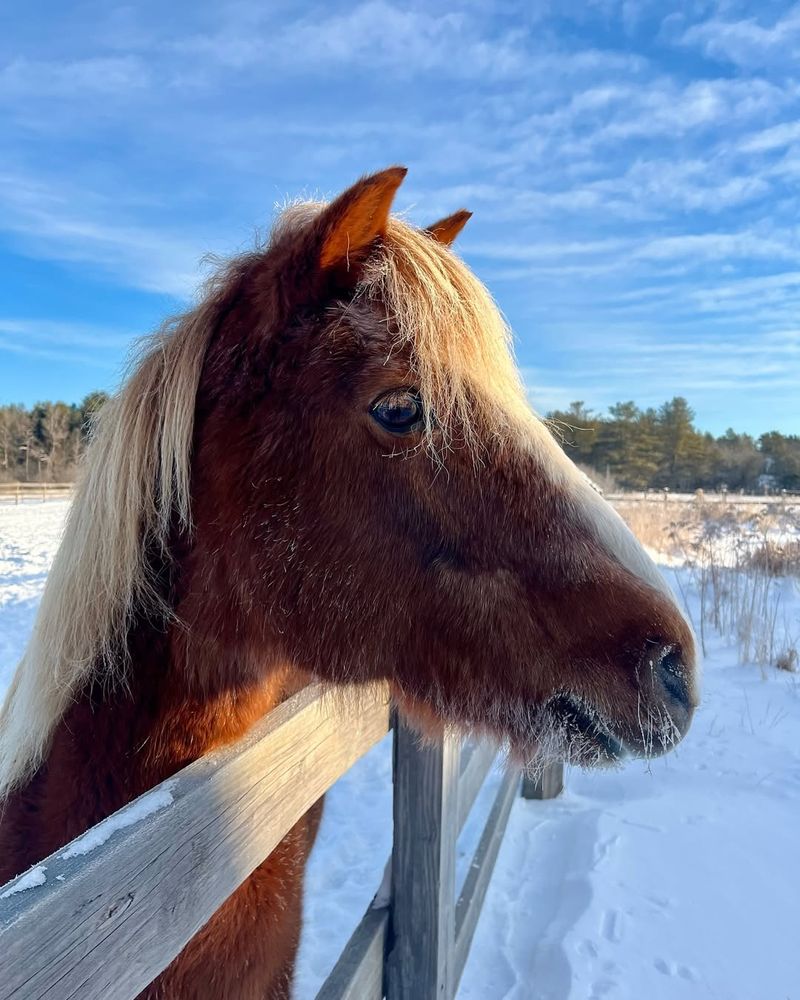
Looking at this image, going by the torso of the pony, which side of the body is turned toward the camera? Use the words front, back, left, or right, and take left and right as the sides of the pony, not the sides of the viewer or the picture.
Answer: right

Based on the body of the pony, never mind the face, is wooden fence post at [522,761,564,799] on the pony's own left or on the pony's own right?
on the pony's own left

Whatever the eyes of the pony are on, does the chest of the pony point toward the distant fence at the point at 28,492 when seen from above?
no

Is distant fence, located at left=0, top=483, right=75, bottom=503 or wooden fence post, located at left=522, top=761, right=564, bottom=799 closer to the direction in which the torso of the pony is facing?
the wooden fence post
